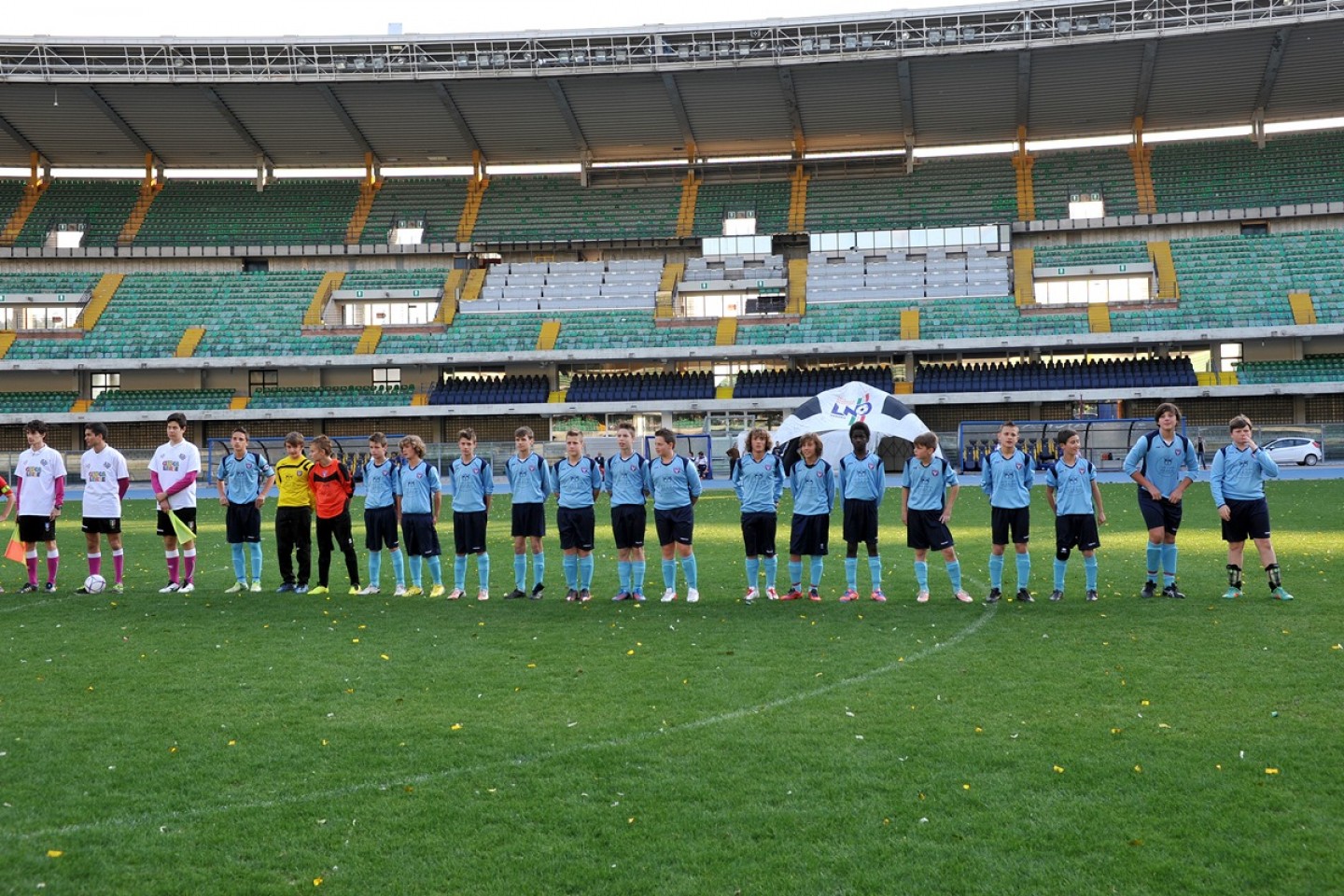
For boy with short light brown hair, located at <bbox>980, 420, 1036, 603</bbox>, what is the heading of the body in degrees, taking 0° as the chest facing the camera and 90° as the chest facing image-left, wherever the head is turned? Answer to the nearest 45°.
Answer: approximately 0°

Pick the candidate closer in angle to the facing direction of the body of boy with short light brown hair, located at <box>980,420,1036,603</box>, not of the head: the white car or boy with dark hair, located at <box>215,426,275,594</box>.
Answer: the boy with dark hair

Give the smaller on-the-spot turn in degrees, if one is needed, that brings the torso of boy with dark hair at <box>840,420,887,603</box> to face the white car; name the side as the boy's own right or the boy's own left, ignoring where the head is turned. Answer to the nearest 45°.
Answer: approximately 135° to the boy's own left

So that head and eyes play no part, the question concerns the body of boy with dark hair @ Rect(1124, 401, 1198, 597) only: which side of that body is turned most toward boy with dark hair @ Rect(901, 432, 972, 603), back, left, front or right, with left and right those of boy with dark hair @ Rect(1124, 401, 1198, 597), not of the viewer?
right

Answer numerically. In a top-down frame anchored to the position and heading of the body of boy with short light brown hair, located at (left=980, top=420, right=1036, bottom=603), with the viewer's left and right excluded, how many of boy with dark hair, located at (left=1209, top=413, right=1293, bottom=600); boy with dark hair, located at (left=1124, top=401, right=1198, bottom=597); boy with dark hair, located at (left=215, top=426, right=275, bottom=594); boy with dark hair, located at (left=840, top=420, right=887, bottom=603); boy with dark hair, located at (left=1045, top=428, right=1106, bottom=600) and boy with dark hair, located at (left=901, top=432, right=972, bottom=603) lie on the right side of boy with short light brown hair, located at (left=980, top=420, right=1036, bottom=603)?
3
